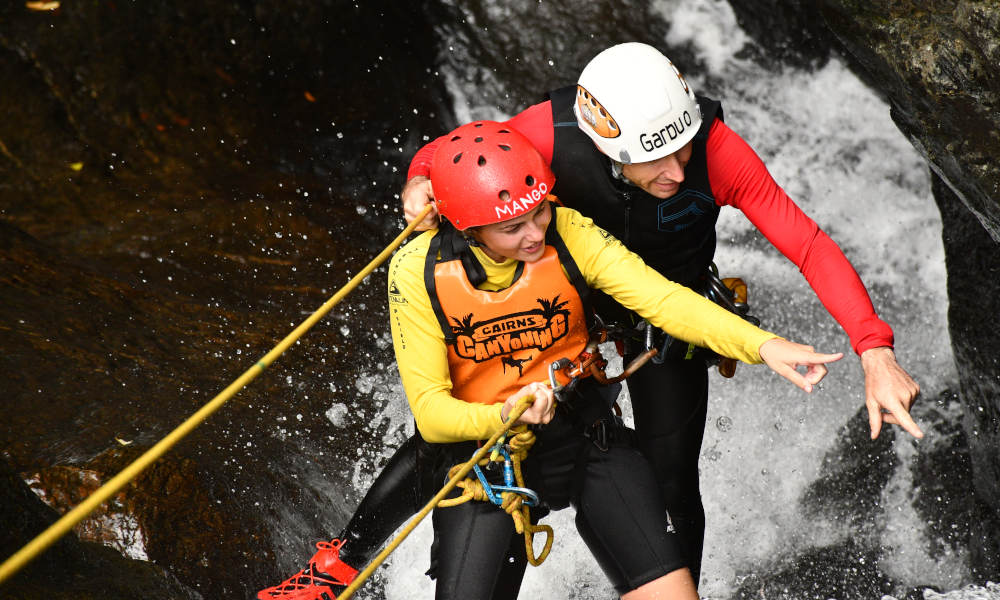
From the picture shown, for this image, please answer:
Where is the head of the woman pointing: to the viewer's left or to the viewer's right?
to the viewer's right

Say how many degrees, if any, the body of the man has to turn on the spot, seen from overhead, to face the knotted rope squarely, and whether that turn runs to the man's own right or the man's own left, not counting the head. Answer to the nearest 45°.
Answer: approximately 45° to the man's own right

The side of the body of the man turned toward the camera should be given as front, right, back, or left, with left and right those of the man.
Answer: front

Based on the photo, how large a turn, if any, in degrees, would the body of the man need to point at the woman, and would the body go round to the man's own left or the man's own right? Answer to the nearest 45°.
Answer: approximately 45° to the man's own right

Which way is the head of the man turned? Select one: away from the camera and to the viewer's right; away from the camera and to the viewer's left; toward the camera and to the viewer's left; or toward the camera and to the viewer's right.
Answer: toward the camera and to the viewer's right

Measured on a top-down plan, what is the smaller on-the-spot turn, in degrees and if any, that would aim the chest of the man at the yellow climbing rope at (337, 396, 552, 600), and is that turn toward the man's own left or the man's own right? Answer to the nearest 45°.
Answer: approximately 45° to the man's own right
